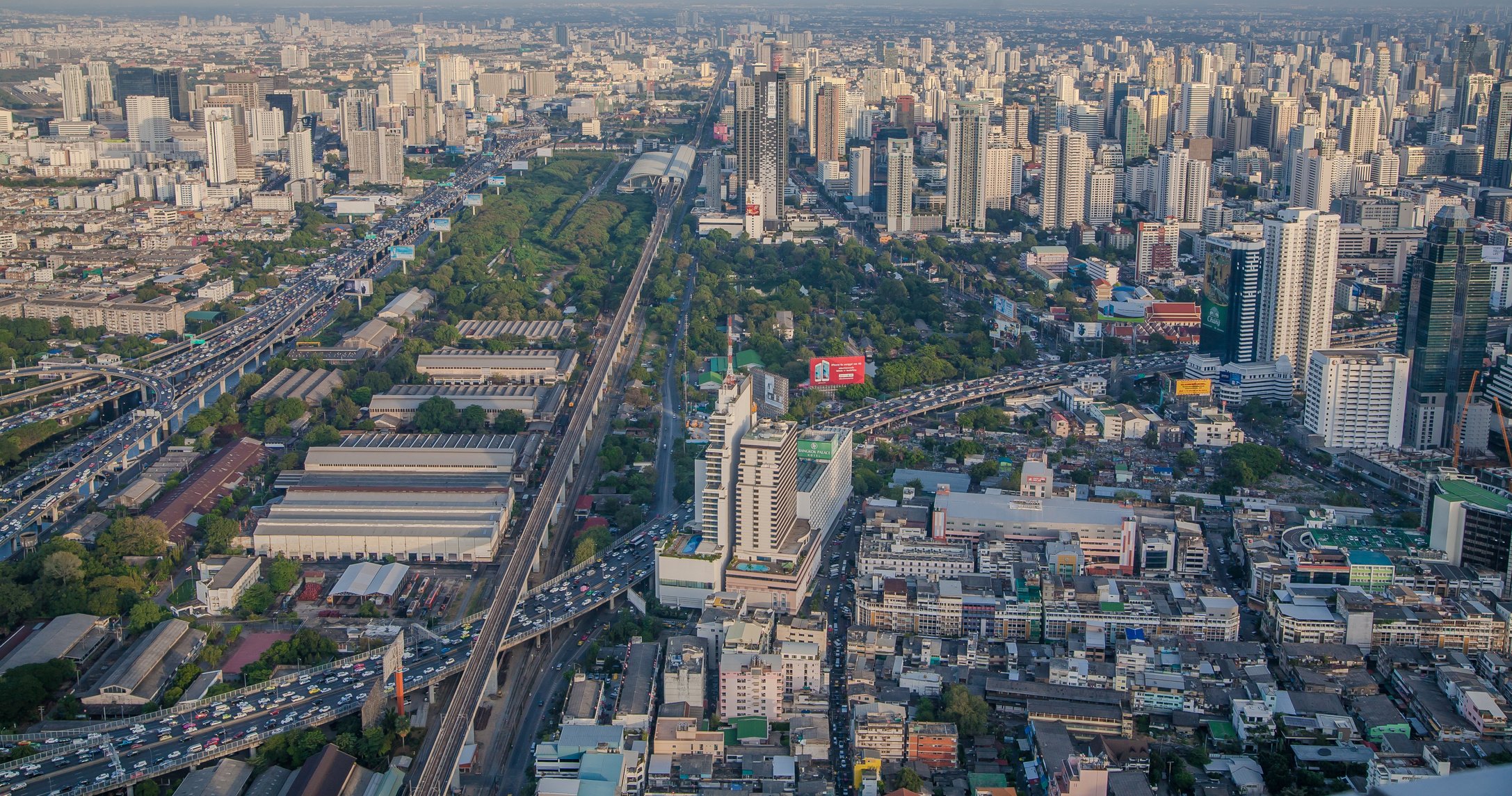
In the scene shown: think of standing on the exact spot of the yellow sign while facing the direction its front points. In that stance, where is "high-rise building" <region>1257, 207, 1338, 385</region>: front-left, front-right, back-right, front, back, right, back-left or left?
back-left

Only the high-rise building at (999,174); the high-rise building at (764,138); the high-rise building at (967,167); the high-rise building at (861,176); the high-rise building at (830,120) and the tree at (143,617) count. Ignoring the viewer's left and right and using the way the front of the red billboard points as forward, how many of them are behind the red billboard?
5

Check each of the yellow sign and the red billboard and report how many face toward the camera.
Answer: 2

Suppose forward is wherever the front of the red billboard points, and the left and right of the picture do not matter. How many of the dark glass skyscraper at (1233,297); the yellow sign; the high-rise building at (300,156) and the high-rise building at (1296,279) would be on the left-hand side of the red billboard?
3

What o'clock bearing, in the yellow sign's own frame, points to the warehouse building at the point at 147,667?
The warehouse building is roughly at 1 o'clock from the yellow sign.

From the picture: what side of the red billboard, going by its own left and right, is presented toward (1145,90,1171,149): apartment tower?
back

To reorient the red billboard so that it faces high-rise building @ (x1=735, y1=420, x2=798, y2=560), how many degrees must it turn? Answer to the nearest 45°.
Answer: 0° — it already faces it

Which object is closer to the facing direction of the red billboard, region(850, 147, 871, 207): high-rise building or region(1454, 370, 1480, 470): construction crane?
the construction crane

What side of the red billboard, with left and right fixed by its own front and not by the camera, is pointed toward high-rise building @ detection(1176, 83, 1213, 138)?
back

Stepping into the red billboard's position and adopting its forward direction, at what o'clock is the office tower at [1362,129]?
The office tower is roughly at 7 o'clock from the red billboard.

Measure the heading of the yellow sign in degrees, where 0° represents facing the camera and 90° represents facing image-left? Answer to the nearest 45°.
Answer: approximately 0°

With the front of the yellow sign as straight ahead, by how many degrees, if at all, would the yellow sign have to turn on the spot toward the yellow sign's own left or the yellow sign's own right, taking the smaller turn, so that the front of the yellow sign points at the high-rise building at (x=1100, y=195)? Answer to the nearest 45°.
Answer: approximately 180°

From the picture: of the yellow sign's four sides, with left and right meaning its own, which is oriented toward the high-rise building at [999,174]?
back

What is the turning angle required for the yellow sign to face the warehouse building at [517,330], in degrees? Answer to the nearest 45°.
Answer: approximately 90° to its right
